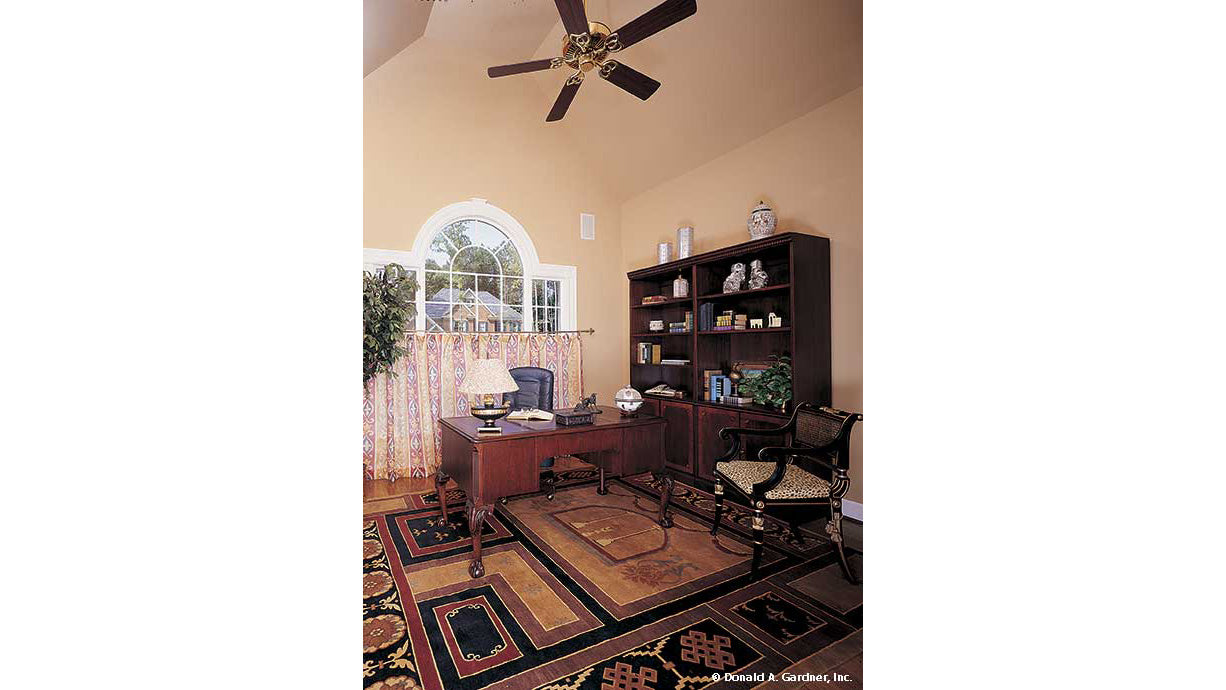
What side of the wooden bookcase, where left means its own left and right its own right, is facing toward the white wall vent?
right

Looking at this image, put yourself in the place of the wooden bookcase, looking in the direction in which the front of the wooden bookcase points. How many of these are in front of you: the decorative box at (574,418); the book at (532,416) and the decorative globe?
3

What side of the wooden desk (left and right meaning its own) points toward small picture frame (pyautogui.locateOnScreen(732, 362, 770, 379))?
right

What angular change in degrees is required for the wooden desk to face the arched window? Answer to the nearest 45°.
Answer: approximately 45° to its right

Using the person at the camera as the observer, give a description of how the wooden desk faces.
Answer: facing away from the viewer and to the left of the viewer

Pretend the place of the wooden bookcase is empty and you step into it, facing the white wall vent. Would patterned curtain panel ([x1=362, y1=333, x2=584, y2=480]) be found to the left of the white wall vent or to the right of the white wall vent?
left

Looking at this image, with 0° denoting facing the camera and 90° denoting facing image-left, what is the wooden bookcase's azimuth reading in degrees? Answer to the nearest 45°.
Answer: approximately 45°

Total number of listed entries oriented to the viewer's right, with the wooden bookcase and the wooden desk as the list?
0
